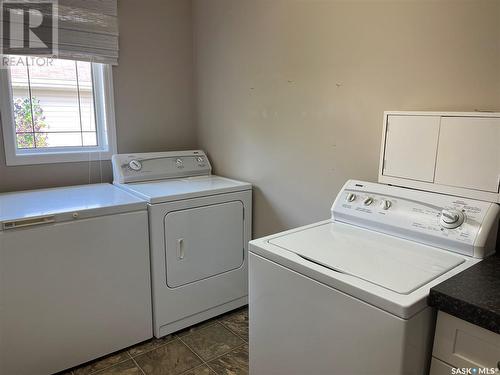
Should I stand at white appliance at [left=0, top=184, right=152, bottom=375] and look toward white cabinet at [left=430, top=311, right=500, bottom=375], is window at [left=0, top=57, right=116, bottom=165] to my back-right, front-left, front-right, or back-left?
back-left

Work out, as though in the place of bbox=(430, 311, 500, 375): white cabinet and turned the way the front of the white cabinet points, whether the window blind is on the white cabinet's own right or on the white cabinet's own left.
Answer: on the white cabinet's own right

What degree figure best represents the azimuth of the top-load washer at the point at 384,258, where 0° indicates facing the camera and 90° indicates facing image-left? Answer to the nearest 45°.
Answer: approximately 45°

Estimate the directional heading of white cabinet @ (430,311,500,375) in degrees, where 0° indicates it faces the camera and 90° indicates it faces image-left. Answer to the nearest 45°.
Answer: approximately 45°

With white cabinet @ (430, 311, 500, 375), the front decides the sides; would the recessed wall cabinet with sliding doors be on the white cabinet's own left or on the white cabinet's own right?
on the white cabinet's own right

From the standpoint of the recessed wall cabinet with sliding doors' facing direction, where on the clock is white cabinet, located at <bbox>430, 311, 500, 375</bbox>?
The white cabinet is roughly at 10 o'clock from the recessed wall cabinet with sliding doors.

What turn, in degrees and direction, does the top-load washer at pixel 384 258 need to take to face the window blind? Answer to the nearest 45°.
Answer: approximately 45° to its right
